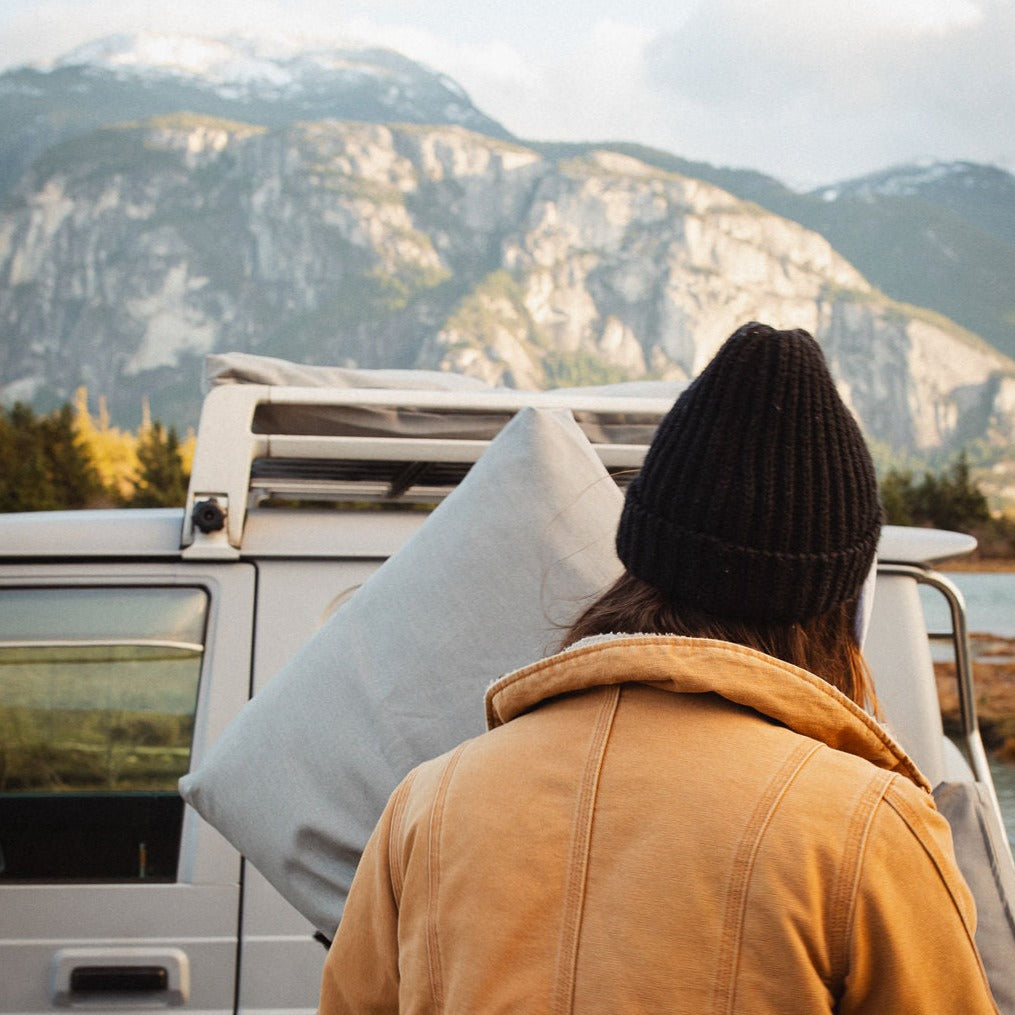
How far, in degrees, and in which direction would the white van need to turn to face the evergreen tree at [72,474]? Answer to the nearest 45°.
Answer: approximately 90° to its right

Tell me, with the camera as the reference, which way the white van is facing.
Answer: facing to the left of the viewer

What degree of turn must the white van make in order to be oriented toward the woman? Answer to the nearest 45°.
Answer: approximately 135° to its left

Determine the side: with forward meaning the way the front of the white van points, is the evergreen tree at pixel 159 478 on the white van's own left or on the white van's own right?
on the white van's own right

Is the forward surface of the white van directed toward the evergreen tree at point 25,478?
no

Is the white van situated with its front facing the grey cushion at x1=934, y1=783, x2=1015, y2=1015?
no

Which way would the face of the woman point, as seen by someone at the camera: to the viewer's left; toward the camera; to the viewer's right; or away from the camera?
away from the camera
